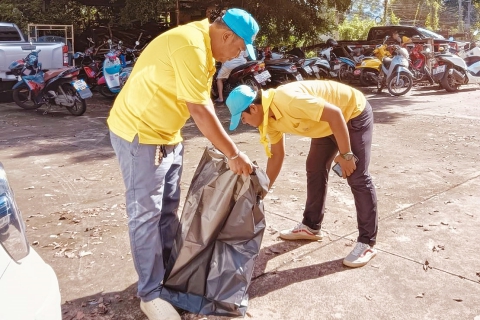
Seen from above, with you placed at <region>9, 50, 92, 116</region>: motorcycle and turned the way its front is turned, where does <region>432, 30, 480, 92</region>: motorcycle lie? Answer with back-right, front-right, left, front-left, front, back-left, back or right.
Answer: back-right

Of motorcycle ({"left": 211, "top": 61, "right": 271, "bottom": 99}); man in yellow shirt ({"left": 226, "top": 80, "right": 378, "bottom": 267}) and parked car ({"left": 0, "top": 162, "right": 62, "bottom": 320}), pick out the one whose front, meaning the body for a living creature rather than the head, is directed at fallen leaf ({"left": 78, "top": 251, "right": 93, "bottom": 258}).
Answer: the man in yellow shirt

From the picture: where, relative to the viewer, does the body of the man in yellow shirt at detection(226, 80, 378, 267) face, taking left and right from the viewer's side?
facing to the left of the viewer

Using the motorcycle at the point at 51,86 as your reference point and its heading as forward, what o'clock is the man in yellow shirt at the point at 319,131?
The man in yellow shirt is roughly at 7 o'clock from the motorcycle.

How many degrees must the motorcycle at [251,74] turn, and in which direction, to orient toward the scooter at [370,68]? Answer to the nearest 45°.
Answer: approximately 90° to its right

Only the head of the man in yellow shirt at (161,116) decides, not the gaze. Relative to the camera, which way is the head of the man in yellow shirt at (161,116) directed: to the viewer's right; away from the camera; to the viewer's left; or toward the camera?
to the viewer's right

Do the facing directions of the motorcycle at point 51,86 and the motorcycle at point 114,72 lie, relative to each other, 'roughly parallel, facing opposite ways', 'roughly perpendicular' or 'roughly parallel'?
roughly perpendicular

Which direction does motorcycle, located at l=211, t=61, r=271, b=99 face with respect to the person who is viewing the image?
facing away from the viewer and to the left of the viewer

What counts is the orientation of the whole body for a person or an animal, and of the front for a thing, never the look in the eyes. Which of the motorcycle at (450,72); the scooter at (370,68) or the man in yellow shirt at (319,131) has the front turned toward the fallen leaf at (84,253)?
the man in yellow shirt

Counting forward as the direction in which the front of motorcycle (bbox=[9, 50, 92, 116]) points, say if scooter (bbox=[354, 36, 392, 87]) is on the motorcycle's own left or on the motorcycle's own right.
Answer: on the motorcycle's own right

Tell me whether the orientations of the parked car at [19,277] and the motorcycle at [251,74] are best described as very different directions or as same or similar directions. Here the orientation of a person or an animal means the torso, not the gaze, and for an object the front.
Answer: very different directions
